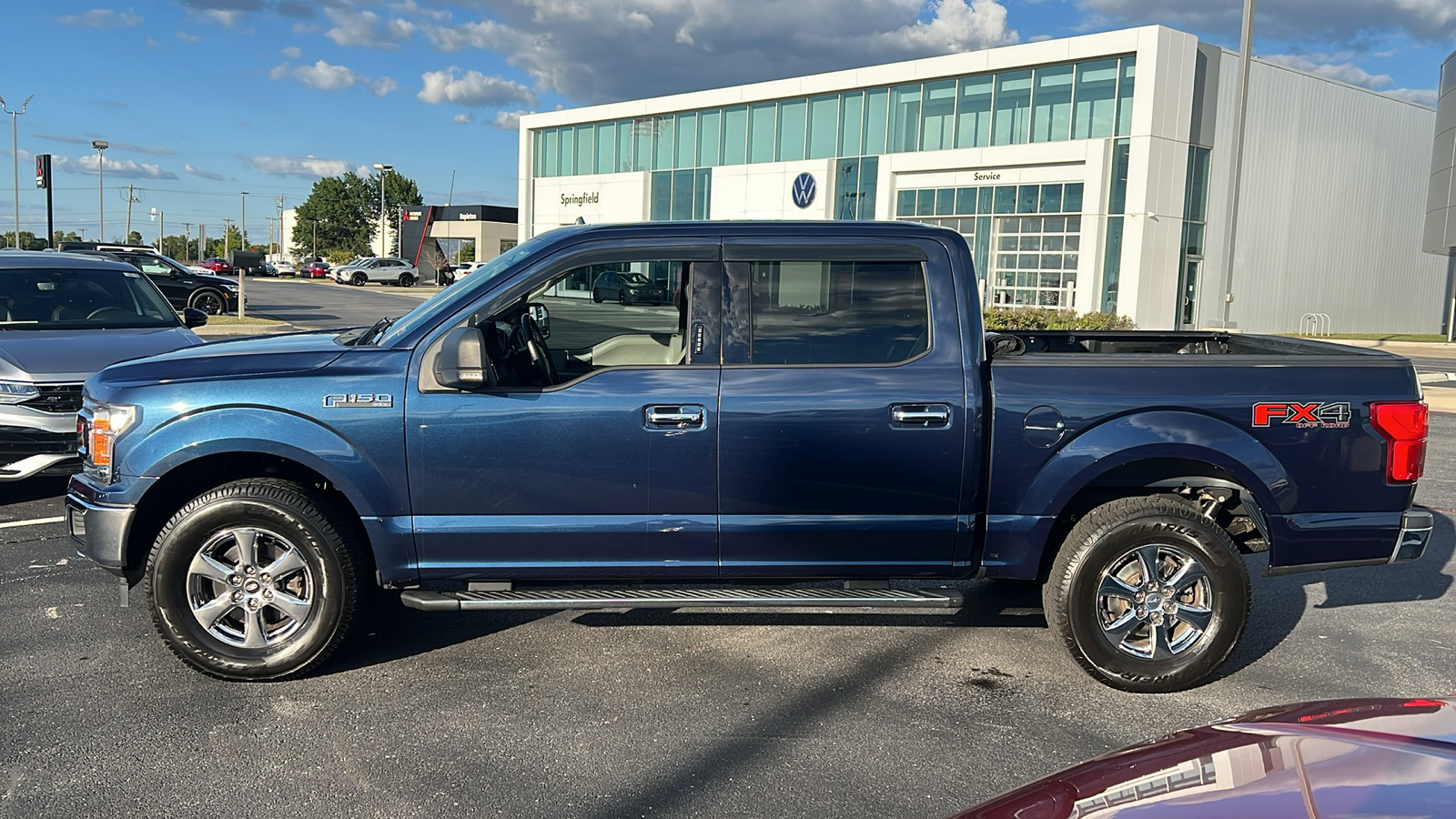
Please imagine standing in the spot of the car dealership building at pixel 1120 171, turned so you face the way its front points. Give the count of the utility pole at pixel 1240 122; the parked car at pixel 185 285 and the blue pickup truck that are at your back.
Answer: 0

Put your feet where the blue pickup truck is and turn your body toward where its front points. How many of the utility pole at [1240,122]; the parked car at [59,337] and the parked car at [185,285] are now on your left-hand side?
0

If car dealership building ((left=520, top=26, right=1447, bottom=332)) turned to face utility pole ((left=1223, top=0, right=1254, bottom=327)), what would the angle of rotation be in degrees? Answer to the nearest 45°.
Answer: approximately 45° to its left

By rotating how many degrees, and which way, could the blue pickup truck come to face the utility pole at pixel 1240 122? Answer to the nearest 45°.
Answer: approximately 135° to its right

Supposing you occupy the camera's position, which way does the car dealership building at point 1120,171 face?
facing the viewer and to the left of the viewer

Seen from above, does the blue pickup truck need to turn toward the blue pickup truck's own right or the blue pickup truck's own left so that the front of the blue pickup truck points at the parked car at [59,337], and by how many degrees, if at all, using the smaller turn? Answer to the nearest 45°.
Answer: approximately 45° to the blue pickup truck's own right

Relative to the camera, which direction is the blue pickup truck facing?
to the viewer's left

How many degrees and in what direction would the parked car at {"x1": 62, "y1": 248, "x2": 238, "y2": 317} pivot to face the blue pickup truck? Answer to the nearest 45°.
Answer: approximately 90° to its right

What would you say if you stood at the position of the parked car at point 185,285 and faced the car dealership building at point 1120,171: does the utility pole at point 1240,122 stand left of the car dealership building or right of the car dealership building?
right

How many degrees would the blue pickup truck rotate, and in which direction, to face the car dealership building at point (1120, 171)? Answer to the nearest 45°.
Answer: approximately 90° to its right

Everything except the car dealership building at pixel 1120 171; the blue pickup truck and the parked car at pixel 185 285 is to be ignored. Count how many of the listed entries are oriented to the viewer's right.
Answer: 1

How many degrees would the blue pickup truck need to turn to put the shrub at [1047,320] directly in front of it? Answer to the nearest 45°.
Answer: approximately 90° to its right

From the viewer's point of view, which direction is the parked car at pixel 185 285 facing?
to the viewer's right
